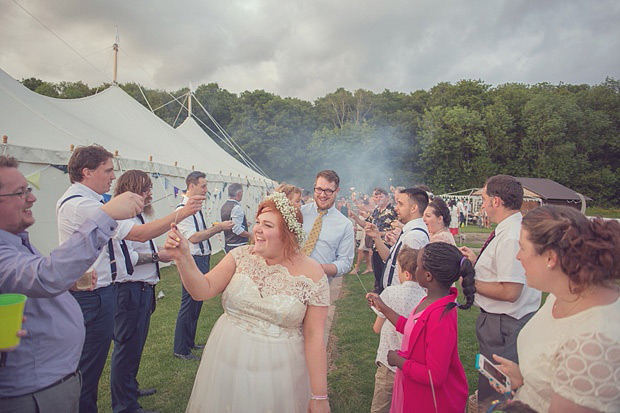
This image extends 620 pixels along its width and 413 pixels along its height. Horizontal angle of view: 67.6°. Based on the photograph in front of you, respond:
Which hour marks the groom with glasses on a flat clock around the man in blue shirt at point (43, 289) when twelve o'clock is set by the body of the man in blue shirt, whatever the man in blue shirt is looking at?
The groom with glasses is roughly at 11 o'clock from the man in blue shirt.

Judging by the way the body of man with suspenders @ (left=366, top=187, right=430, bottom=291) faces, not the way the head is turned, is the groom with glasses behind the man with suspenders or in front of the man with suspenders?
in front

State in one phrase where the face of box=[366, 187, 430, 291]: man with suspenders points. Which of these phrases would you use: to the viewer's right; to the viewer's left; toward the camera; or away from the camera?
to the viewer's left

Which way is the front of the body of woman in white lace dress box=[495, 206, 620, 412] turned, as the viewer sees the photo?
to the viewer's left

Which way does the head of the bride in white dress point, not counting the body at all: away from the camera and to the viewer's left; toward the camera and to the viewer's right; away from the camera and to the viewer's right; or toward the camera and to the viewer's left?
toward the camera and to the viewer's left

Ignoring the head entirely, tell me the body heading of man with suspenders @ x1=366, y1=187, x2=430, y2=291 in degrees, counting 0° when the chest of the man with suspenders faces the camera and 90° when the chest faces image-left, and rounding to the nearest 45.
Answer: approximately 90°

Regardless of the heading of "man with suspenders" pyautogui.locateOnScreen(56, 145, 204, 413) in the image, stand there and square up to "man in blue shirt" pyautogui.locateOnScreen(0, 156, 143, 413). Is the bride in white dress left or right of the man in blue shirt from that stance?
left

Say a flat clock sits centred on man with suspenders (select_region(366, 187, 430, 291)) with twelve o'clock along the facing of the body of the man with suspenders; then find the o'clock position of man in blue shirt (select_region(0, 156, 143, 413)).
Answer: The man in blue shirt is roughly at 10 o'clock from the man with suspenders.

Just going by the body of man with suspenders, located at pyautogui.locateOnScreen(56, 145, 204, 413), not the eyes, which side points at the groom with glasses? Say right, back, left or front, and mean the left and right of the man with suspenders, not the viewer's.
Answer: front

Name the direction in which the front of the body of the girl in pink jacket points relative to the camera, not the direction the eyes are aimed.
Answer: to the viewer's left
